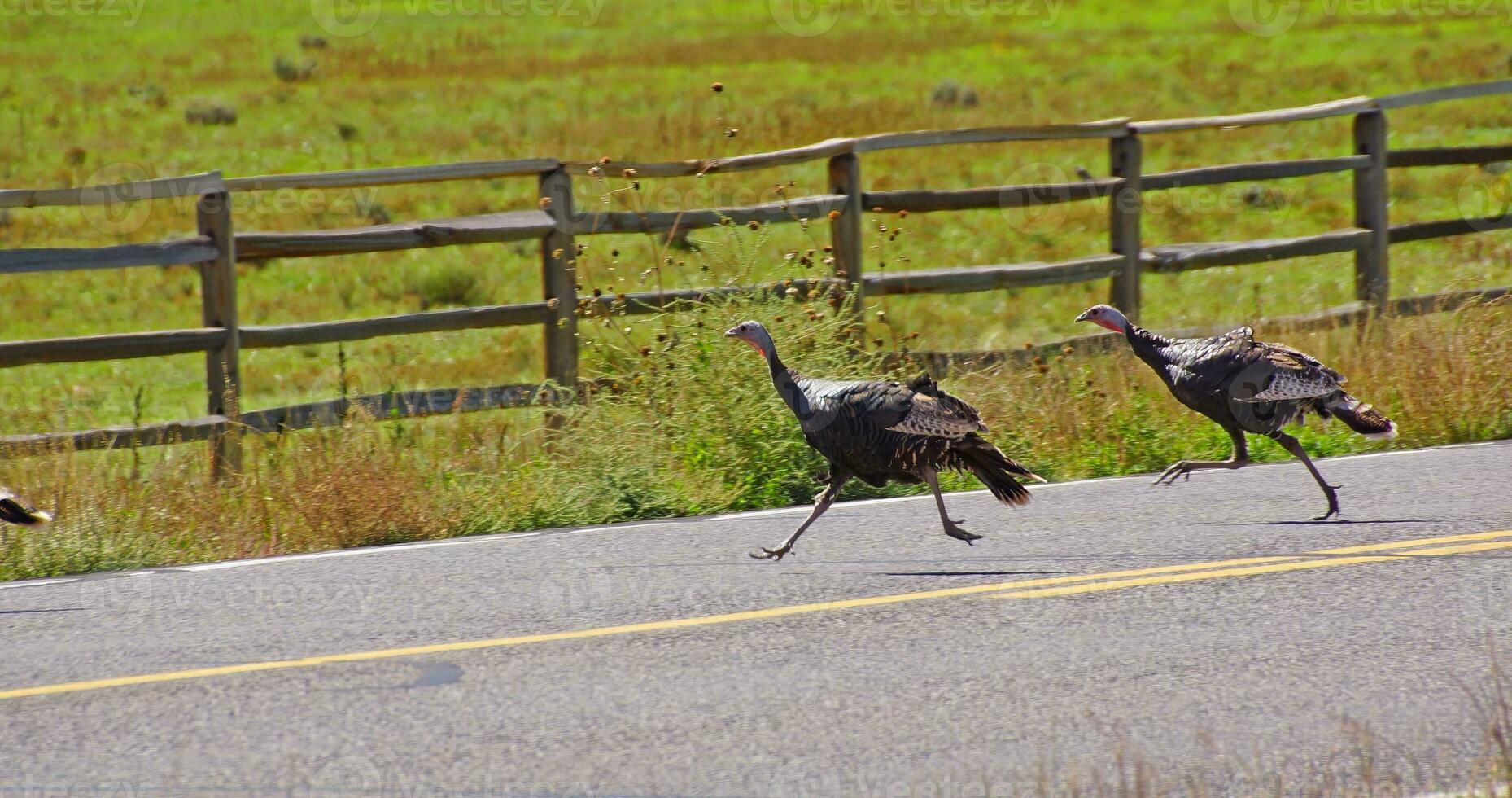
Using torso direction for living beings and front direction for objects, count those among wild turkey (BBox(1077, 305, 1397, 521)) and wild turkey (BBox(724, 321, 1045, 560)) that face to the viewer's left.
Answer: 2

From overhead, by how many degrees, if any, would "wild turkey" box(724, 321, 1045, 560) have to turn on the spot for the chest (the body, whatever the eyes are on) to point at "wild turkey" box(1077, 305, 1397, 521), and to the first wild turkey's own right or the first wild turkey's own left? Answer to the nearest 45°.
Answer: approximately 135° to the first wild turkey's own right

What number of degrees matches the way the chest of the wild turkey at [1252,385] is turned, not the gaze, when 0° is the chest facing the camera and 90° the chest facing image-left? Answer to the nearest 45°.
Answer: approximately 90°

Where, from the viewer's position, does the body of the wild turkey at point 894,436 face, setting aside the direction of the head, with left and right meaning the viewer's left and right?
facing to the left of the viewer
